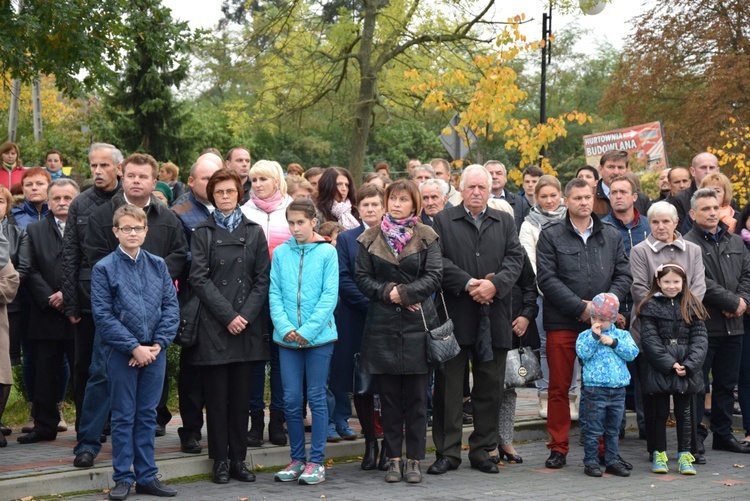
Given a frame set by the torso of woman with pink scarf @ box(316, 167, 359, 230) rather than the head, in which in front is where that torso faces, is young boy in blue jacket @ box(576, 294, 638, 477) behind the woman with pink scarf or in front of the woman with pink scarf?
in front

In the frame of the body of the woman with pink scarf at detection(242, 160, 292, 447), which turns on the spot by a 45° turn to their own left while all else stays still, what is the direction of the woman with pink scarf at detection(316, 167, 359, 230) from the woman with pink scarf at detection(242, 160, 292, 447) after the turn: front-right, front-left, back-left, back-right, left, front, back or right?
left

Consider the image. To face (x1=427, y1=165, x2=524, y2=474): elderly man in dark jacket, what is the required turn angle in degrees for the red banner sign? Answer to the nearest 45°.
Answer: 0° — it already faces them

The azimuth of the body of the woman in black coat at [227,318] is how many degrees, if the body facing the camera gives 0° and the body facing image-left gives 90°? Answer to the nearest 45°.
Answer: approximately 0°

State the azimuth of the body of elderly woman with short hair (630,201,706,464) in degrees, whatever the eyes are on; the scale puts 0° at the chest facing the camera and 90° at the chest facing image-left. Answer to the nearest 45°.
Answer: approximately 0°

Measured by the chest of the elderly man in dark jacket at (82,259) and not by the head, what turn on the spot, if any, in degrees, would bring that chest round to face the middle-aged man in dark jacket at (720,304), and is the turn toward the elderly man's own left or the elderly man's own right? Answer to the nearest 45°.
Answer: approximately 45° to the elderly man's own left

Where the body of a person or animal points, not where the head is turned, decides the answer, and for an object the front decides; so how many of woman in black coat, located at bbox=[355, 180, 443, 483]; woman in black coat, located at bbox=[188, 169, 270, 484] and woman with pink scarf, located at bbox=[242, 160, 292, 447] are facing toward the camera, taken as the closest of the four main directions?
3

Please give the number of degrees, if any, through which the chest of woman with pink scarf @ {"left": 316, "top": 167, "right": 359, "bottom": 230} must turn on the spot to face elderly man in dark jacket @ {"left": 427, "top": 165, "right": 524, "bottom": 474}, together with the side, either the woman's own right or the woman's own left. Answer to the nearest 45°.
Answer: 0° — they already face them

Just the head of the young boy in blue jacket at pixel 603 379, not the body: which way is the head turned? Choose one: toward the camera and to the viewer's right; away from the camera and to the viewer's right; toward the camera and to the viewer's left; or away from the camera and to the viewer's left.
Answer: toward the camera and to the viewer's left

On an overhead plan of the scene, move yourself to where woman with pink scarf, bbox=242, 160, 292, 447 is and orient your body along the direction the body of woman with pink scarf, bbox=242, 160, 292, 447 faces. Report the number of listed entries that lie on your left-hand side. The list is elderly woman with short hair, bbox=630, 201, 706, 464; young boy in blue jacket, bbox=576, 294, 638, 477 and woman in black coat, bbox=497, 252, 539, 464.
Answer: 3

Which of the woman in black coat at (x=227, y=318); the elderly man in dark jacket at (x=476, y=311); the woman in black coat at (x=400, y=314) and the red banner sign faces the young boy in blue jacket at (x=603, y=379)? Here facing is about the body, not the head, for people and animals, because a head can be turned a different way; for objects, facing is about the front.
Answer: the red banner sign

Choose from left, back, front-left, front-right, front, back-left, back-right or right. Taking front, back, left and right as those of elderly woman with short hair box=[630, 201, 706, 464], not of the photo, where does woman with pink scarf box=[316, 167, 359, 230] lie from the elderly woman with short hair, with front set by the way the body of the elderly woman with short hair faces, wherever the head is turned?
right
